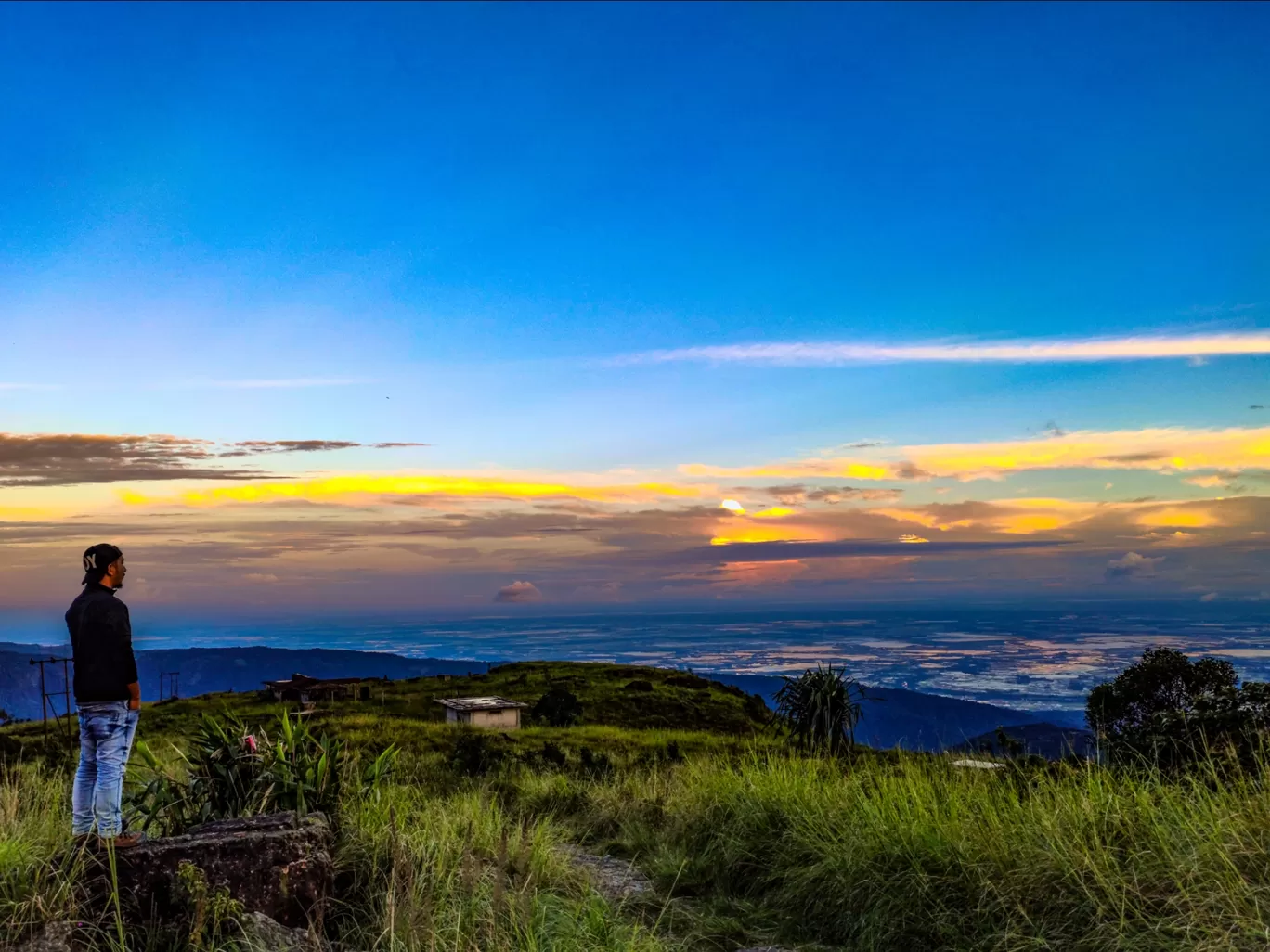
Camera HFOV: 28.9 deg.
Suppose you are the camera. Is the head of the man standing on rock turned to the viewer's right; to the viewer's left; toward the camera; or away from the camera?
to the viewer's right

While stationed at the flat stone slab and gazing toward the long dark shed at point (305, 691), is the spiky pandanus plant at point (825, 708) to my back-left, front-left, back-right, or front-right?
front-right

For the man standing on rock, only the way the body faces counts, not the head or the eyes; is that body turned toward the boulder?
no

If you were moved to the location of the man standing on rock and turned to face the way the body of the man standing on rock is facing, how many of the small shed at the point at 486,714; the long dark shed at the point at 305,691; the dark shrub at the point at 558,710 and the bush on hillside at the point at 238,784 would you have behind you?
0

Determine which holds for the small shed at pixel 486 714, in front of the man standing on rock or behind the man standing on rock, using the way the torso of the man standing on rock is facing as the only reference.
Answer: in front

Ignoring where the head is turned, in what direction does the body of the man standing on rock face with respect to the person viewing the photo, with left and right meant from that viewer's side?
facing away from the viewer and to the right of the viewer

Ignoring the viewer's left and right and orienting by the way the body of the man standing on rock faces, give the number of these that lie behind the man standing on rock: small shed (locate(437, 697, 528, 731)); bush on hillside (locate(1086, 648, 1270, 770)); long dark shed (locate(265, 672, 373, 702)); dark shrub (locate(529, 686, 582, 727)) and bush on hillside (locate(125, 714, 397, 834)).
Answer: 0
